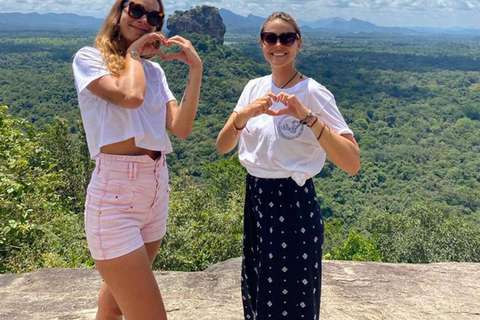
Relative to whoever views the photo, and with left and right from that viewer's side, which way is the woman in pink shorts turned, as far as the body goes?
facing the viewer and to the right of the viewer

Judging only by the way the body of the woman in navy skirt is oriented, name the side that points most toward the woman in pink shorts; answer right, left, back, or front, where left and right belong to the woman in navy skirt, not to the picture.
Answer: right

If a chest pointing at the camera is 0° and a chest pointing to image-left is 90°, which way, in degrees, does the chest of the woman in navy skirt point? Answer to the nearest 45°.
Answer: approximately 0°

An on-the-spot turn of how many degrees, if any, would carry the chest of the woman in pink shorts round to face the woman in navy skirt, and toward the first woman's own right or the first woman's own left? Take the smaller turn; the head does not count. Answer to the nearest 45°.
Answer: approximately 45° to the first woman's own left
